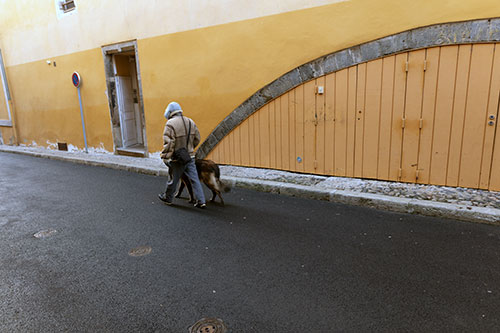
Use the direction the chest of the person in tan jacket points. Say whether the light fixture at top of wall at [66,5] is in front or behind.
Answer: in front

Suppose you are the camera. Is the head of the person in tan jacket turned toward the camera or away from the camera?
away from the camera

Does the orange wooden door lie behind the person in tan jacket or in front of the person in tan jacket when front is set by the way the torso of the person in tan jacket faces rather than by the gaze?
behind

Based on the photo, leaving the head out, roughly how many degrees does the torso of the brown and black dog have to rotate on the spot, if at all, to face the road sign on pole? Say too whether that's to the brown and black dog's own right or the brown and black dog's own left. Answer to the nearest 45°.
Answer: approximately 45° to the brown and black dog's own right

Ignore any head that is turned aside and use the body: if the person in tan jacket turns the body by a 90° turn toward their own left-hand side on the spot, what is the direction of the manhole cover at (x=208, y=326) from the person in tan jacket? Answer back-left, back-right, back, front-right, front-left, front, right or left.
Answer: front-left

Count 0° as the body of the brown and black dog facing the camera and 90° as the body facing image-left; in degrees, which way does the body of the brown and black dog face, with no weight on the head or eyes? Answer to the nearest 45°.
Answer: approximately 90°

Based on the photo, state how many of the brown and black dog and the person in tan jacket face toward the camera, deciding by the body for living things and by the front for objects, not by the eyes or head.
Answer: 0

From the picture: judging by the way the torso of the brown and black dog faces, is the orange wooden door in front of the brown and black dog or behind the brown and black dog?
behind

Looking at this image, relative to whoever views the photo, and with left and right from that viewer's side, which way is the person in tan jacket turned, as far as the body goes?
facing away from the viewer and to the left of the viewer

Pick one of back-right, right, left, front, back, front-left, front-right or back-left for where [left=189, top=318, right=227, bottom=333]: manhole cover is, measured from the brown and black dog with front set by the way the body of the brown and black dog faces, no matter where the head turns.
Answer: left

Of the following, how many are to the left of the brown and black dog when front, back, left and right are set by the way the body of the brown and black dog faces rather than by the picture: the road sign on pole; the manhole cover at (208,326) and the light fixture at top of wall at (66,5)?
1
